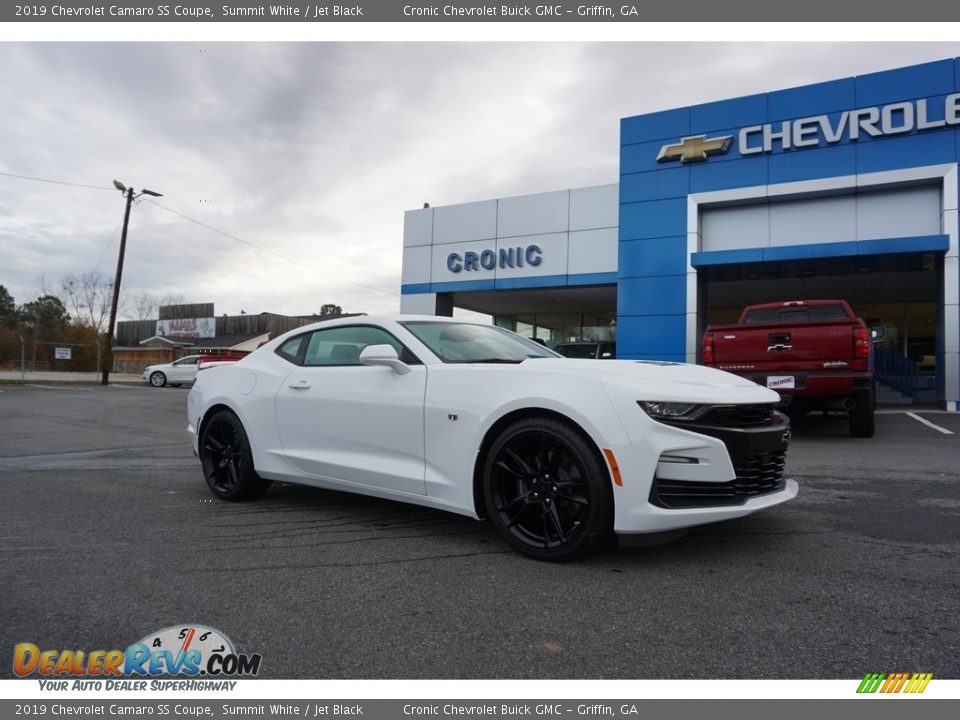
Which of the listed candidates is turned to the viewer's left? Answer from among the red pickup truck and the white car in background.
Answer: the white car in background

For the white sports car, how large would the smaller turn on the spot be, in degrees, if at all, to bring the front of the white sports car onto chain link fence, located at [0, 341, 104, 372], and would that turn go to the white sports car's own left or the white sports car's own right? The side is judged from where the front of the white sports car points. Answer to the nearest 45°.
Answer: approximately 180°

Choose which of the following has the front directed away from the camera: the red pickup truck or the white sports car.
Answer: the red pickup truck

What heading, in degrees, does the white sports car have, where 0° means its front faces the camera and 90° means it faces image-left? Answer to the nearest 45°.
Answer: approximately 315°

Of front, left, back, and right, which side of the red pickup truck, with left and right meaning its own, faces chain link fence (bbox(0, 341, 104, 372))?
left

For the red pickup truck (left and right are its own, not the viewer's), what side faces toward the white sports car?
back

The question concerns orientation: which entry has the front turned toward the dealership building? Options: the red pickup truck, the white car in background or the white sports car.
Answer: the red pickup truck

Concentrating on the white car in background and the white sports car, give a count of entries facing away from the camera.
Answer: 0

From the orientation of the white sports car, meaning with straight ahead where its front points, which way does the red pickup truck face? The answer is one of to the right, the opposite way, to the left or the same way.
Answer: to the left

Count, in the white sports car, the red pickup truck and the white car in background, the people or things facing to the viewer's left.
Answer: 1

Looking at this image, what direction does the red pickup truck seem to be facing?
away from the camera

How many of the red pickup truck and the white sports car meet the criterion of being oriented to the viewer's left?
0

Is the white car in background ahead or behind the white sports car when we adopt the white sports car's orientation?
behind

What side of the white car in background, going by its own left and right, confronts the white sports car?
left

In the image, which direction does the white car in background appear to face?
to the viewer's left

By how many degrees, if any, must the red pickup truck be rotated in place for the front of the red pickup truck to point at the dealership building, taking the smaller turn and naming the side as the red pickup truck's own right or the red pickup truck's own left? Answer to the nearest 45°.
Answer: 0° — it already faces it
